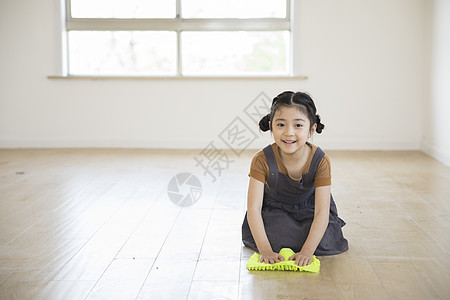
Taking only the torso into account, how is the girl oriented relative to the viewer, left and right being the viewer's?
facing the viewer

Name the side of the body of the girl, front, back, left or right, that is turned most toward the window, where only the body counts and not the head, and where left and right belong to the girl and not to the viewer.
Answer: back
